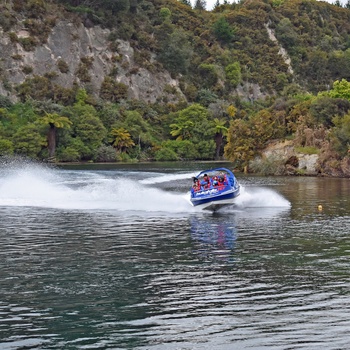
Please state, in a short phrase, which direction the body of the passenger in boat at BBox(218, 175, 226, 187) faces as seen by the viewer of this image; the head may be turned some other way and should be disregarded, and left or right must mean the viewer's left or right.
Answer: facing the viewer and to the right of the viewer
